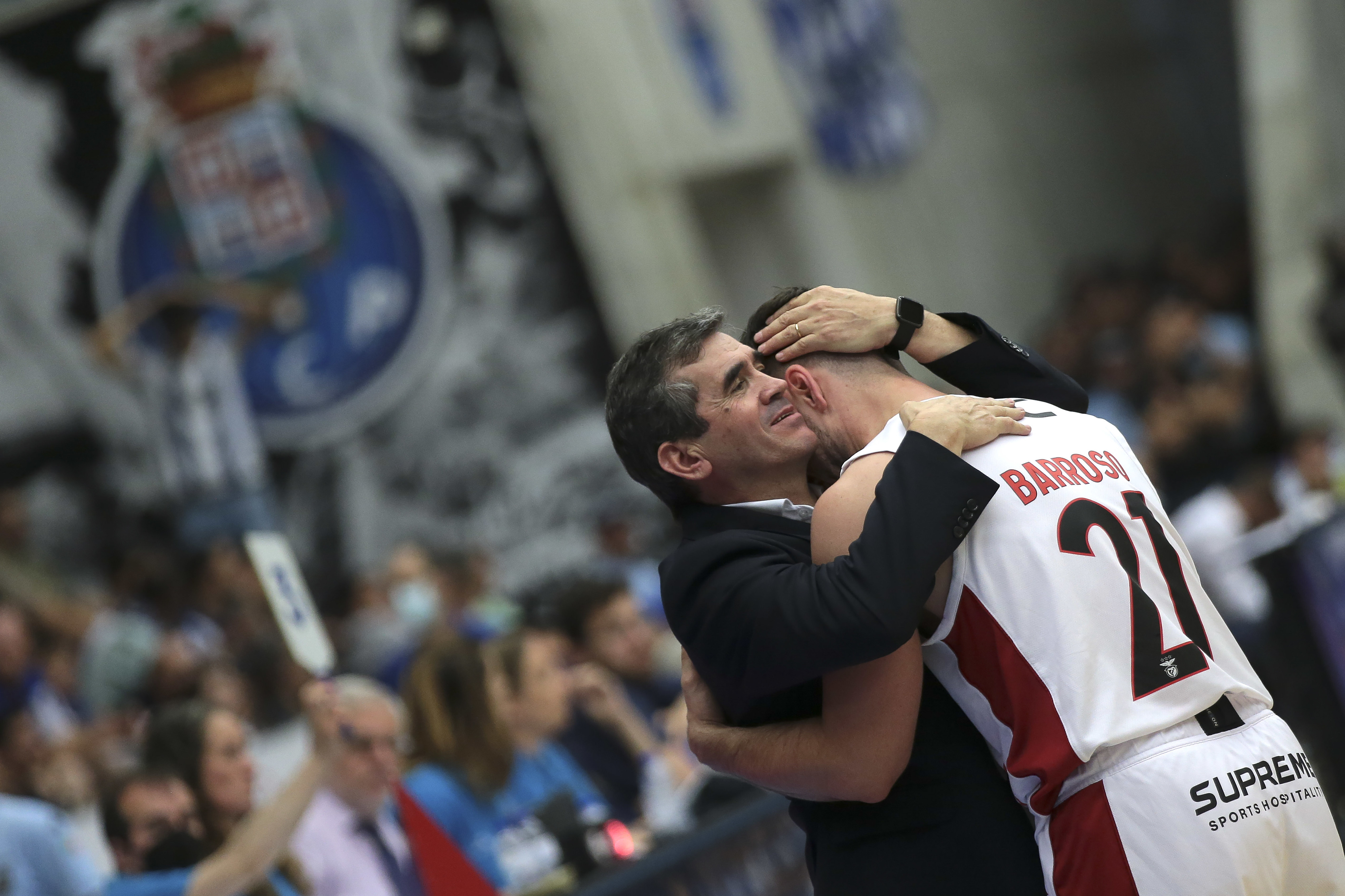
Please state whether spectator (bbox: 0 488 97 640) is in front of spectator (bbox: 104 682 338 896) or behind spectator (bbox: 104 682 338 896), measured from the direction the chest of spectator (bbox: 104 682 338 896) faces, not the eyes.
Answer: behind

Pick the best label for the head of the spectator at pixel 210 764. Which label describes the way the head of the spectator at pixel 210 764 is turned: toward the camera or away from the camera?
toward the camera

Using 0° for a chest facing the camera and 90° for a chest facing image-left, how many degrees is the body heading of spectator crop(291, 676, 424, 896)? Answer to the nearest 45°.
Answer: approximately 315°

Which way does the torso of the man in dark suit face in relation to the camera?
to the viewer's right

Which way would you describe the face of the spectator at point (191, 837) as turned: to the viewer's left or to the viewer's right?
to the viewer's right

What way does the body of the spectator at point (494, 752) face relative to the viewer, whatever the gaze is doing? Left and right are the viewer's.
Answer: facing the viewer and to the right of the viewer

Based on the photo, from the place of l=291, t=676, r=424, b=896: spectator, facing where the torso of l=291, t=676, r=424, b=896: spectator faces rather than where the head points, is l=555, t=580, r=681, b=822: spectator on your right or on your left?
on your left

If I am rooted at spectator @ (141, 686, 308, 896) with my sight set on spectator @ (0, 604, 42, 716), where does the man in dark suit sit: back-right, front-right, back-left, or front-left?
back-left

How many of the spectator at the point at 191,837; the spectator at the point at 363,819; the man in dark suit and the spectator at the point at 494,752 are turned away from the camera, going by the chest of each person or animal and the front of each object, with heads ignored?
0
